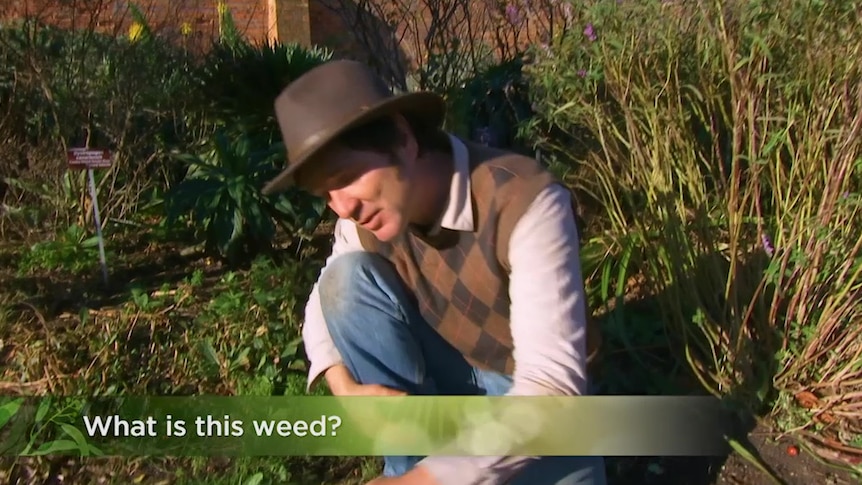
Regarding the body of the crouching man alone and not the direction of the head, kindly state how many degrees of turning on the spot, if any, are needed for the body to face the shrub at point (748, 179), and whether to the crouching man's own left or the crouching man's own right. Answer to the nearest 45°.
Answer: approximately 180°

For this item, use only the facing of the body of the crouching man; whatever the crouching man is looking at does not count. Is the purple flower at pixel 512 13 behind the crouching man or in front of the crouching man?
behind

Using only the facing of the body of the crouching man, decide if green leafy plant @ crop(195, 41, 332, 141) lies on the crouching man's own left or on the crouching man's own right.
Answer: on the crouching man's own right

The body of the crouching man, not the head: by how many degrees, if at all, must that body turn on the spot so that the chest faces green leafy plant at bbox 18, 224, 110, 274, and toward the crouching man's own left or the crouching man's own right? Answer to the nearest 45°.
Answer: approximately 90° to the crouching man's own right

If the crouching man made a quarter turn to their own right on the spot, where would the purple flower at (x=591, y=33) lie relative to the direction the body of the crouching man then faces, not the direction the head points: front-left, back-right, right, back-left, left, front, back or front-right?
right

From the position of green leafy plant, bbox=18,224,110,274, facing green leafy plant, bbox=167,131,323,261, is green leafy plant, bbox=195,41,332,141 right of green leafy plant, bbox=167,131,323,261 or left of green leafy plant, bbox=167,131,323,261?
left

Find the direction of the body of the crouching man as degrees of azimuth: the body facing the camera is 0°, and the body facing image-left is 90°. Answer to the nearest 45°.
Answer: approximately 45°

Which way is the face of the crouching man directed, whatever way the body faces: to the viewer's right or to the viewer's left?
to the viewer's left
